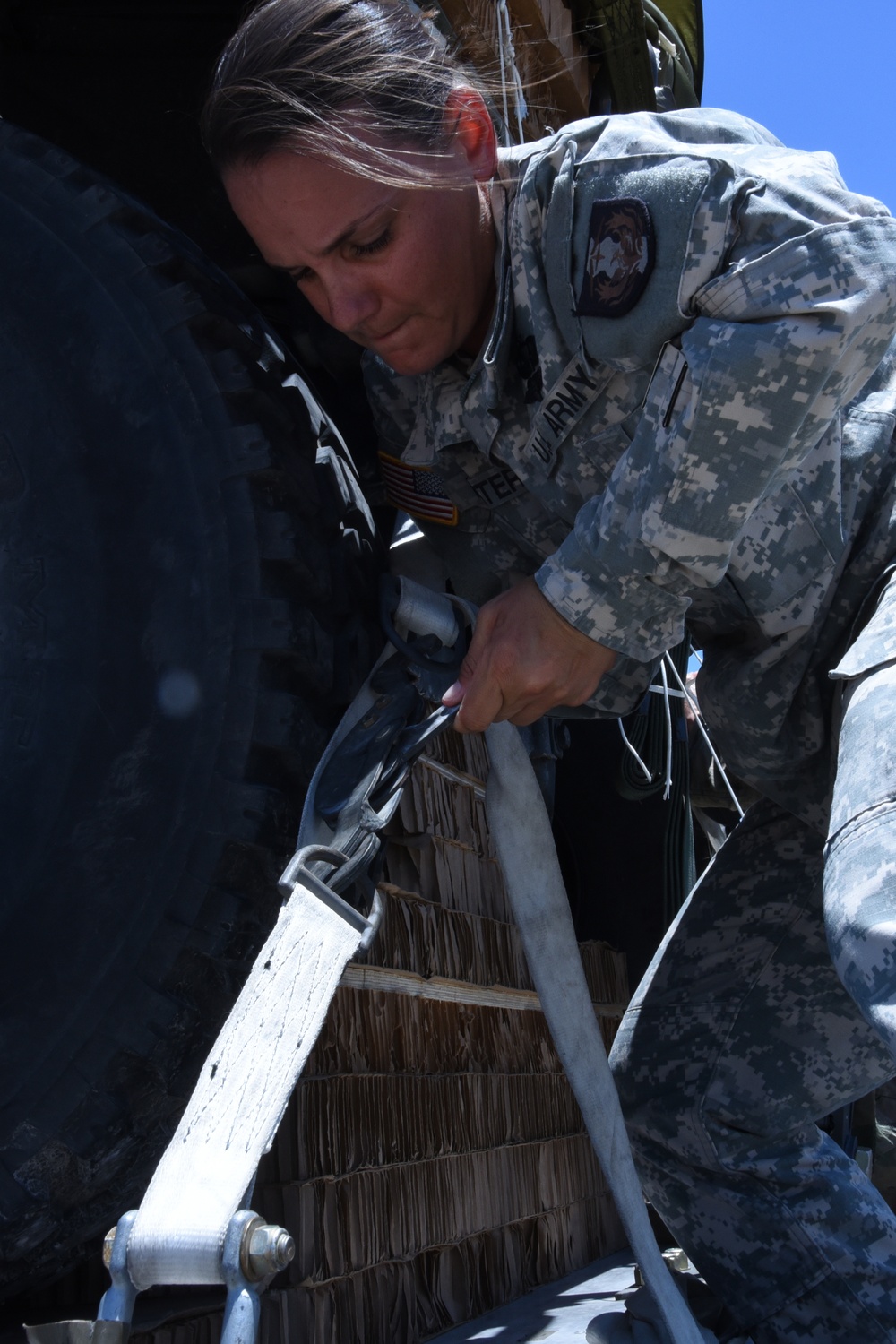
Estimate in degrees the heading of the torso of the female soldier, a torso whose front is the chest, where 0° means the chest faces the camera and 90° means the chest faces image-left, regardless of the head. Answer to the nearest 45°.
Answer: approximately 45°

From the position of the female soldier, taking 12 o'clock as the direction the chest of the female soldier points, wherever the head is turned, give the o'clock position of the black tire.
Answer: The black tire is roughly at 1 o'clock from the female soldier.

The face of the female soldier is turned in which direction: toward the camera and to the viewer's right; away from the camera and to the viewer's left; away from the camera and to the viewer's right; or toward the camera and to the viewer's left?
toward the camera and to the viewer's left
